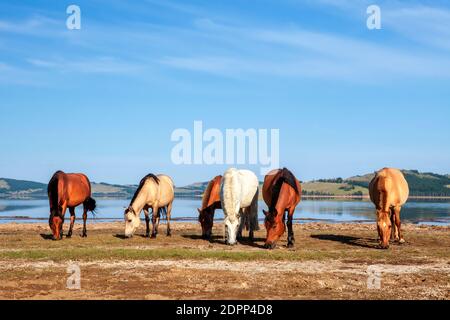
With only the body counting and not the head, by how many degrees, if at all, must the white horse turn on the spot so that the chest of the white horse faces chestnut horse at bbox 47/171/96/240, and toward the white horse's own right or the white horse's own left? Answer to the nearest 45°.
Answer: approximately 45° to the white horse's own right

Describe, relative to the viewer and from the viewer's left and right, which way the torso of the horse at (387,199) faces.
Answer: facing the viewer

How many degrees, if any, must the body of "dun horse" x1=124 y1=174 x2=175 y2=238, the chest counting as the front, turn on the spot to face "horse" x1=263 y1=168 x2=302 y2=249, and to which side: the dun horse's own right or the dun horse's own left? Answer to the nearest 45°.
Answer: approximately 90° to the dun horse's own left

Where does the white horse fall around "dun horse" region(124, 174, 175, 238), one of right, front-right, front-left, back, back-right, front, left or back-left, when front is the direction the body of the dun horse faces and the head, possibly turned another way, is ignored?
left

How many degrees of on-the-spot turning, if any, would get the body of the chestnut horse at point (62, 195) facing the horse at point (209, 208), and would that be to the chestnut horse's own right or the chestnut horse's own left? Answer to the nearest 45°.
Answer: approximately 135° to the chestnut horse's own left

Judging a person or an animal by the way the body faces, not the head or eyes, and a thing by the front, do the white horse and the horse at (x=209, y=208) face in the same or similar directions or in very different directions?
same or similar directions

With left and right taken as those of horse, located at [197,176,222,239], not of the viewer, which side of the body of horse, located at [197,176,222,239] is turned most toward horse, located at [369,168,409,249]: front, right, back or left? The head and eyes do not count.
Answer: left

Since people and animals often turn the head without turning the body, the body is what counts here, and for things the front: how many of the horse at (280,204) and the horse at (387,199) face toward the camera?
2

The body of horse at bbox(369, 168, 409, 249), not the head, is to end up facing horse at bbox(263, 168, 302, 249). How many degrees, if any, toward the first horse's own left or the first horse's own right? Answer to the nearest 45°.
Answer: approximately 45° to the first horse's own right

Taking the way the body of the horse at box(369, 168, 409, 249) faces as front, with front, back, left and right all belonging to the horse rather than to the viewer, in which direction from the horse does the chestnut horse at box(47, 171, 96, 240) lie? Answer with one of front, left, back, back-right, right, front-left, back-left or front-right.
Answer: right

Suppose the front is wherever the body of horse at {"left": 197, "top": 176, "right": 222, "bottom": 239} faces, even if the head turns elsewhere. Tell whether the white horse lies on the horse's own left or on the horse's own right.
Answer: on the horse's own left

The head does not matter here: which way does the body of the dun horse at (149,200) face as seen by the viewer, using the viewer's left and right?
facing the viewer and to the left of the viewer

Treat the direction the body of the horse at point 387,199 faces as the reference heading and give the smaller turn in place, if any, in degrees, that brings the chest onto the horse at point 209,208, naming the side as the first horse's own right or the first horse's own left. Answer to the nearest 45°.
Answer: approximately 90° to the first horse's own right
